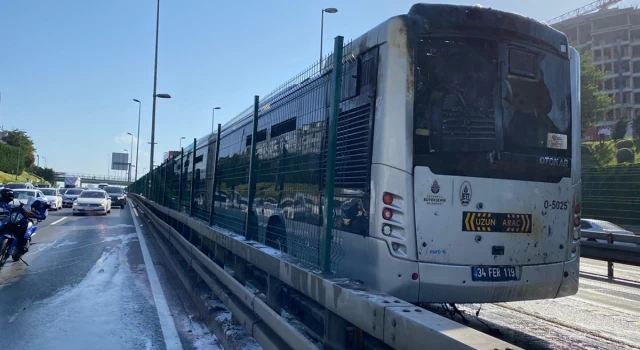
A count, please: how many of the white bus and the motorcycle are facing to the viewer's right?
0

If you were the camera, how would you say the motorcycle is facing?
facing the viewer and to the left of the viewer

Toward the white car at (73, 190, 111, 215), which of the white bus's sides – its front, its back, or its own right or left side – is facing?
front

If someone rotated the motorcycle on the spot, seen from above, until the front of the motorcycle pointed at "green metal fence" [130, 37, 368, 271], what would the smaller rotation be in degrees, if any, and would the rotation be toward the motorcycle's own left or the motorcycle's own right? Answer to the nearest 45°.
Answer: approximately 45° to the motorcycle's own left

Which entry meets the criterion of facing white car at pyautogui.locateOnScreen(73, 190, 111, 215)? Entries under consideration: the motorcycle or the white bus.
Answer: the white bus

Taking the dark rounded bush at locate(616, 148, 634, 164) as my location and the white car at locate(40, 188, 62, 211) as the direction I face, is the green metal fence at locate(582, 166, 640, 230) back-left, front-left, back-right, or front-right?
front-left

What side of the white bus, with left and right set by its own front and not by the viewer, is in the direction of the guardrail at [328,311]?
left

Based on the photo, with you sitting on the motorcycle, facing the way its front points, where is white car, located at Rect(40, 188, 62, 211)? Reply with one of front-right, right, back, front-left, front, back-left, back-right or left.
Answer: back-right

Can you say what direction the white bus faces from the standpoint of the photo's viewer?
facing away from the viewer and to the left of the viewer
